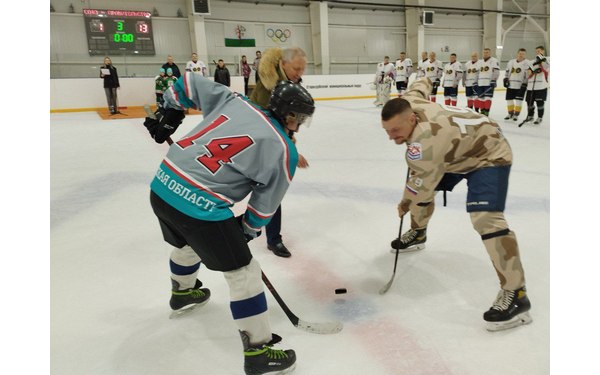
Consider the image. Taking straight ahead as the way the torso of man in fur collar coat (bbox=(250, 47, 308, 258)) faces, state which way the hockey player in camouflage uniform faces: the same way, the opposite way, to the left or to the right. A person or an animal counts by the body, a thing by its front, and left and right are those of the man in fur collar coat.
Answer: to the right

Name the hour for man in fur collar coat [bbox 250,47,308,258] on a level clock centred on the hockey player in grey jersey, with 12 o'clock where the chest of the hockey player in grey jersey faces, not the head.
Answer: The man in fur collar coat is roughly at 11 o'clock from the hockey player in grey jersey.

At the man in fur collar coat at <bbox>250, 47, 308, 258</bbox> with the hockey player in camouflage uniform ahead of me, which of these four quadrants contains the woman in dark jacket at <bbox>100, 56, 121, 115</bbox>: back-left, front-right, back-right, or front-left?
back-left

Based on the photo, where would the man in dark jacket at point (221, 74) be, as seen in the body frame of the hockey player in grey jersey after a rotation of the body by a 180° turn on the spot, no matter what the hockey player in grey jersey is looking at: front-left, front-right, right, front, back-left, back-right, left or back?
back-right

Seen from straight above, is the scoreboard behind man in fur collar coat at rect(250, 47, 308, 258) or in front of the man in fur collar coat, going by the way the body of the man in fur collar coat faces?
behind

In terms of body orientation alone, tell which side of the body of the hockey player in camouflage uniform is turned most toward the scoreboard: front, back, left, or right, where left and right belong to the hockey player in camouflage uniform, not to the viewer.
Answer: right

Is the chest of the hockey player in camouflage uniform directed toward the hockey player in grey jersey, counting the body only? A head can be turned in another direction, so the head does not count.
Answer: yes

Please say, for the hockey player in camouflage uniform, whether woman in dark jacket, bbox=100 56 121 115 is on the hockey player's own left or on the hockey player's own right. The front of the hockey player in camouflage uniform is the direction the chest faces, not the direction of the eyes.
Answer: on the hockey player's own right

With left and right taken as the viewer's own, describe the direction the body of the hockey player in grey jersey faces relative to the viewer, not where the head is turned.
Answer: facing away from the viewer and to the right of the viewer

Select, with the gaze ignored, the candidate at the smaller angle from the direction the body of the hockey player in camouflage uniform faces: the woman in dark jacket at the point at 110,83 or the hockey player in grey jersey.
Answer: the hockey player in grey jersey

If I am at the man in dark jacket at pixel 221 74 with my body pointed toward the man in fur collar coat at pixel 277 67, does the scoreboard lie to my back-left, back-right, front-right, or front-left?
back-right

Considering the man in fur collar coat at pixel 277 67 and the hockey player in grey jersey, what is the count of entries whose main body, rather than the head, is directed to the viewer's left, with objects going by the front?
0

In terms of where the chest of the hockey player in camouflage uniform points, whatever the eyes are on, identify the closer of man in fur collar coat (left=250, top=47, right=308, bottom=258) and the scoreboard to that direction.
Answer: the man in fur collar coat
